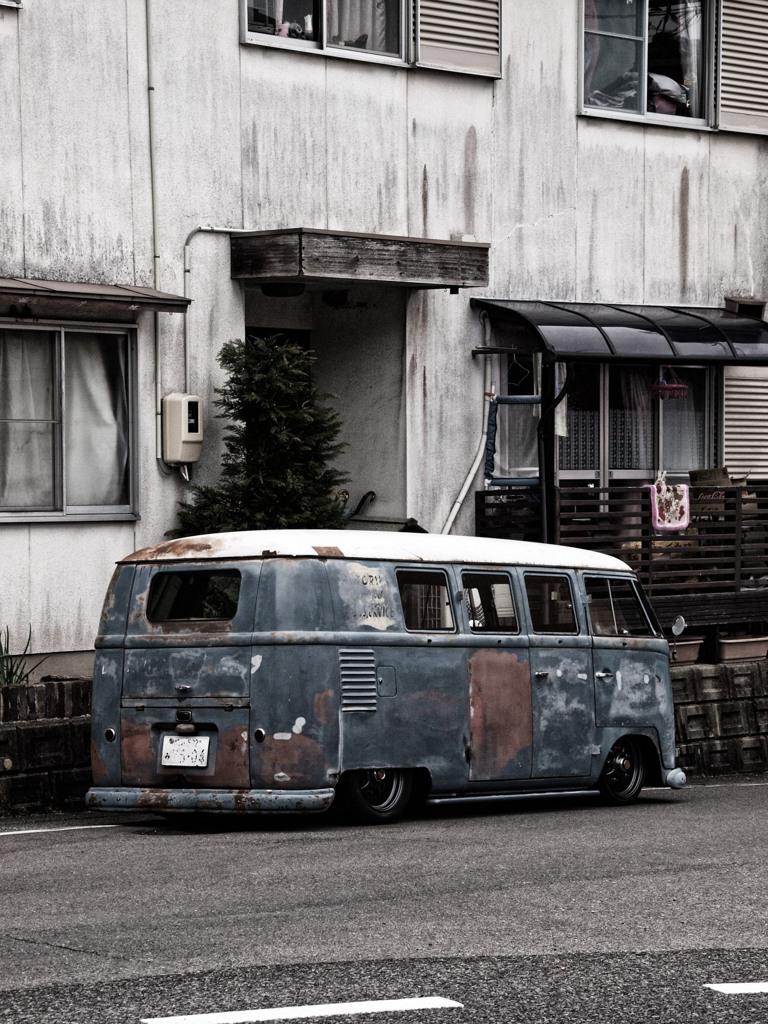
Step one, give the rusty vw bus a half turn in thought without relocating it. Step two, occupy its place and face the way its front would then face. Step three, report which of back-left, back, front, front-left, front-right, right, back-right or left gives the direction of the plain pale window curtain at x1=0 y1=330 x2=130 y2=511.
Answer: right

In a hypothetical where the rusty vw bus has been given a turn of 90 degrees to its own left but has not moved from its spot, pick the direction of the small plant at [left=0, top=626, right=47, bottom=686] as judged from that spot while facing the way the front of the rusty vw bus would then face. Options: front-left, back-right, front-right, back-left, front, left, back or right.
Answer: front

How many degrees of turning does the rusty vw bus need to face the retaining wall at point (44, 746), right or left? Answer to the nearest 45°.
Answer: approximately 90° to its left

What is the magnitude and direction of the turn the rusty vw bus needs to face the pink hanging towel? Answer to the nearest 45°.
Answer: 0° — it already faces it

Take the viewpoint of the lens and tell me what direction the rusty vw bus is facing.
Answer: facing away from the viewer and to the right of the viewer

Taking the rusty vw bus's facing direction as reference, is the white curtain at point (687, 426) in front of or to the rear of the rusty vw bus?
in front

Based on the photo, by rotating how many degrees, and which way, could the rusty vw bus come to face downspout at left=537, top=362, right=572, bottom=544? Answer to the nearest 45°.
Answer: approximately 45° to its left
